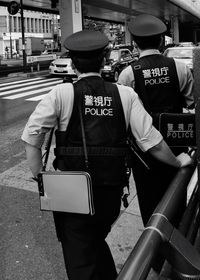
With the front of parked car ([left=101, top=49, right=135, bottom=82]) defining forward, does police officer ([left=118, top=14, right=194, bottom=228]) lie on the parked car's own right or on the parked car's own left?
on the parked car's own left

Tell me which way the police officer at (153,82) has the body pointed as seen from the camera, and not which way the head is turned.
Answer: away from the camera

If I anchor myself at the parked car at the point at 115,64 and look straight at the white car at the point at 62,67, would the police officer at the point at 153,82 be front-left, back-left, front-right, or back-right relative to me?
back-left

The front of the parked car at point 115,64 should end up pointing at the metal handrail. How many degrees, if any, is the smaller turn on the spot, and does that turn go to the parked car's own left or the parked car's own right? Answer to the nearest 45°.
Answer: approximately 45° to the parked car's own left

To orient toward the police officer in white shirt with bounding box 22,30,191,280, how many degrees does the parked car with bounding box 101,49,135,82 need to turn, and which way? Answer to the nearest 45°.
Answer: approximately 45° to its left

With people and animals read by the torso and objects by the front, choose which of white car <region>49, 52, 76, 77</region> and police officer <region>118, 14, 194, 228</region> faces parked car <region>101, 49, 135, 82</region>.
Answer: the police officer

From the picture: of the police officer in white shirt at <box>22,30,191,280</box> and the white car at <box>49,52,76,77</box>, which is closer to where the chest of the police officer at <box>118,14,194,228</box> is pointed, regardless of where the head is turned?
the white car

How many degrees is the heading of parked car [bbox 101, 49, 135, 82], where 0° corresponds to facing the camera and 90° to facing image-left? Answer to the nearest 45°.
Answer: approximately 45°

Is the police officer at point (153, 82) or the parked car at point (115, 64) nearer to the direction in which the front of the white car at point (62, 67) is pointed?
the police officer

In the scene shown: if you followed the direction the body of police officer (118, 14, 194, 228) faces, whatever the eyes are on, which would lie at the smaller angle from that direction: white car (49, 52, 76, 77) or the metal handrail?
the white car

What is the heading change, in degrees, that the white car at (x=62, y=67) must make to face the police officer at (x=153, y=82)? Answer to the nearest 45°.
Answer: approximately 45° to its left

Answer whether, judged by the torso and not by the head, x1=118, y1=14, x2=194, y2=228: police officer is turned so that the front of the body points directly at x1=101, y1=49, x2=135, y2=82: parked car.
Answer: yes

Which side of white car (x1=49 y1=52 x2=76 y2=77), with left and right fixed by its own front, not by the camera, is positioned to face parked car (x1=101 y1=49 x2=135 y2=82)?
left

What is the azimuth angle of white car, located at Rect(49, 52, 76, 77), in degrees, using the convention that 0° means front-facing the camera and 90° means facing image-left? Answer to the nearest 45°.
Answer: approximately 45°

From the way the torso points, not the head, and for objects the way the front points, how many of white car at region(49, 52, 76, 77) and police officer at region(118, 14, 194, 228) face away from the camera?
1
